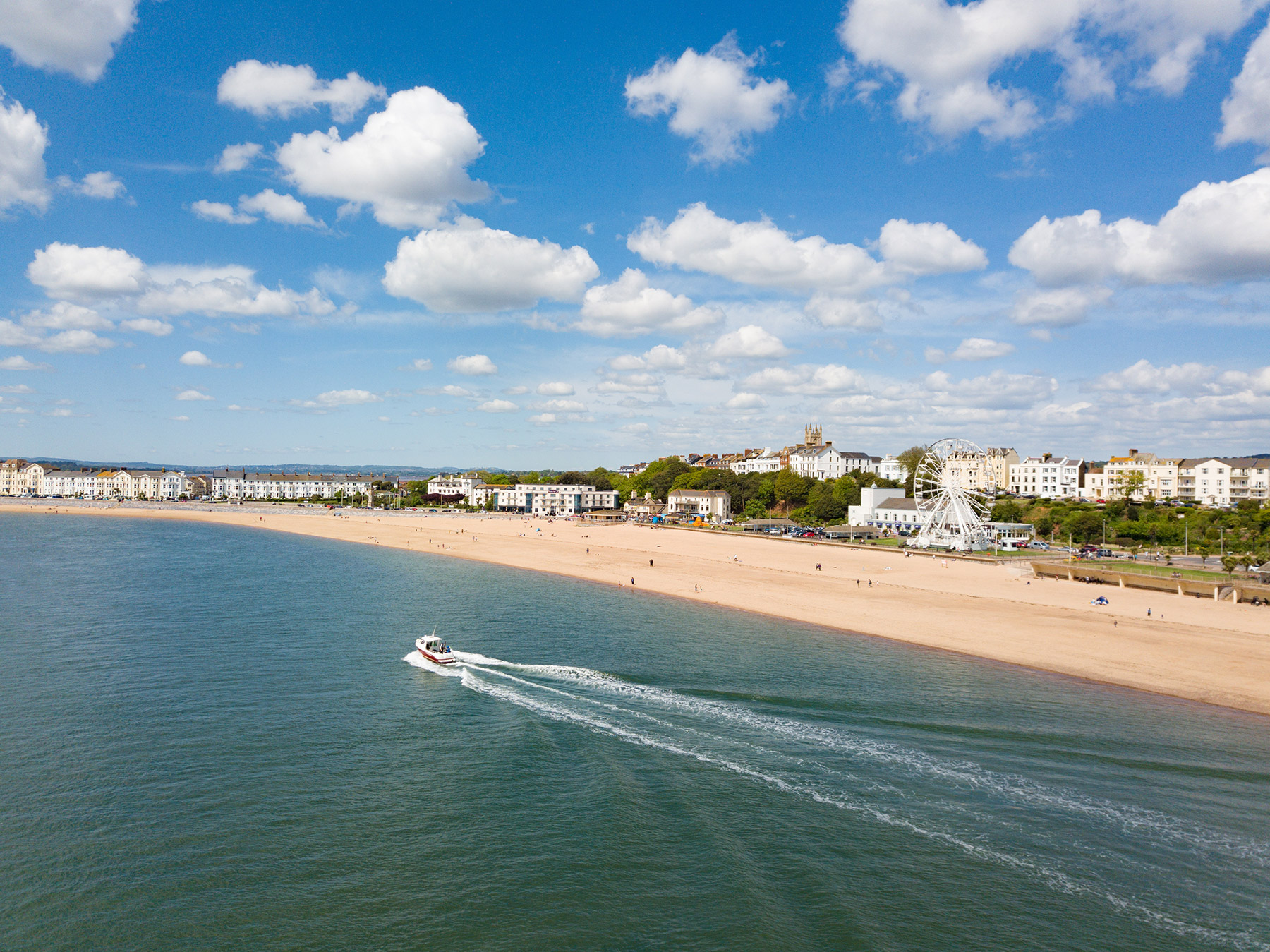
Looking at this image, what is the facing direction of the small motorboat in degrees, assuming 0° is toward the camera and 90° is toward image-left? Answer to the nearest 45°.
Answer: approximately 135°
